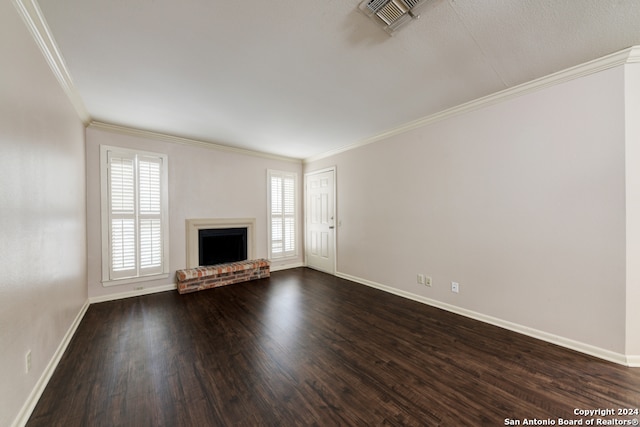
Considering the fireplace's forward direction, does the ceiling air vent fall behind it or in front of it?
in front

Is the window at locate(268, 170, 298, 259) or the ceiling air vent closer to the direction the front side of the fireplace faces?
the ceiling air vent

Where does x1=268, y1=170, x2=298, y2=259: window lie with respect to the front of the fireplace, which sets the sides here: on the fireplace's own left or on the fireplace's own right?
on the fireplace's own left

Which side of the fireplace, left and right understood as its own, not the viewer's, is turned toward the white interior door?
left

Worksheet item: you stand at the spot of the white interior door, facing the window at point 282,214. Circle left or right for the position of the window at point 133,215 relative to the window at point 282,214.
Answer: left

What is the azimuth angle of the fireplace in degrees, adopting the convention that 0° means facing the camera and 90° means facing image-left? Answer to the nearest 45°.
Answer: approximately 0°
